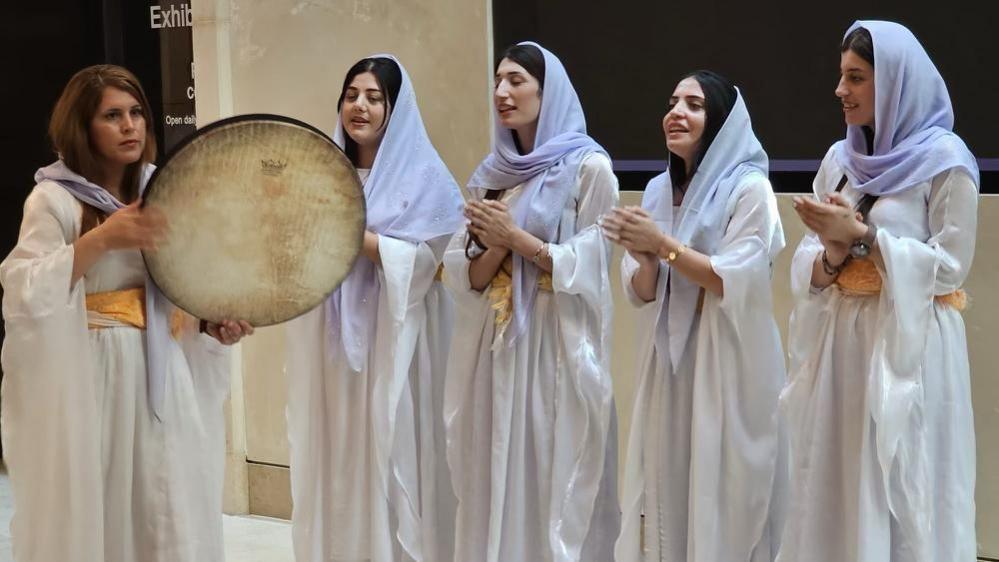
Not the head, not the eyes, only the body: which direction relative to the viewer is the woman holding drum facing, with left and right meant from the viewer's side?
facing the viewer and to the right of the viewer

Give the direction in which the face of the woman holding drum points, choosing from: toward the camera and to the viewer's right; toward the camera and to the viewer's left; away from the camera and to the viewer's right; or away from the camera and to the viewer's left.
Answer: toward the camera and to the viewer's right
